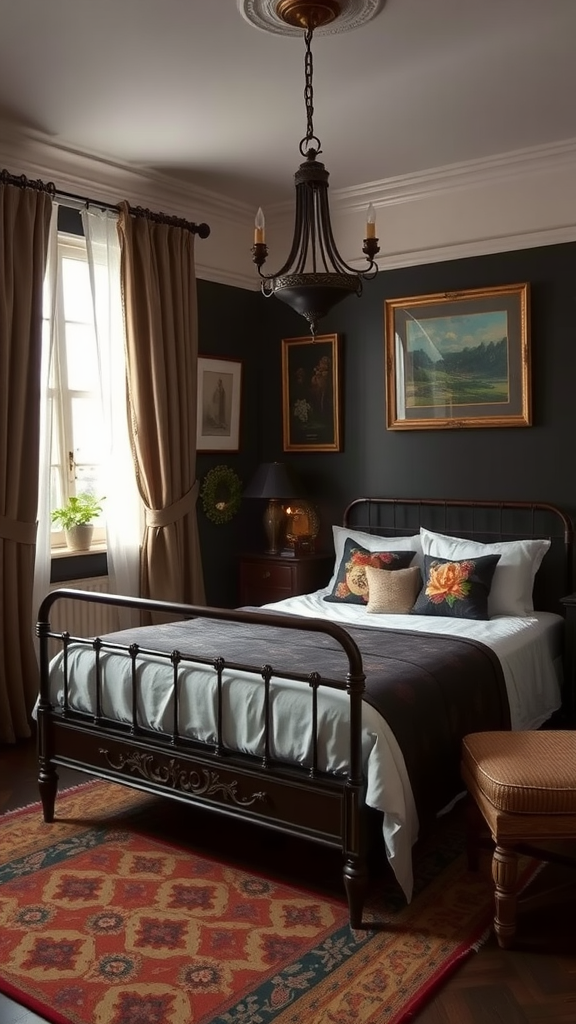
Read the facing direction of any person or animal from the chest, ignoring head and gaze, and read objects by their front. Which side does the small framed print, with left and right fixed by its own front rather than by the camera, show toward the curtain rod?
right

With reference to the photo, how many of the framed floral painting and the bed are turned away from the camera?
0

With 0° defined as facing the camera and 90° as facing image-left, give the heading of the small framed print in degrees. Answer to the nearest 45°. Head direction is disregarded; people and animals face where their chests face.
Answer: approximately 315°

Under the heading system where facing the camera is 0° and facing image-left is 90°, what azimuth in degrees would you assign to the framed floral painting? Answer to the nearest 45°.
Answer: approximately 45°

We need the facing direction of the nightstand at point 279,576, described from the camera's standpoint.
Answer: facing the viewer and to the left of the viewer

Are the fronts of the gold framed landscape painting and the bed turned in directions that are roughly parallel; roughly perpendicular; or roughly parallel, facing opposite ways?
roughly parallel

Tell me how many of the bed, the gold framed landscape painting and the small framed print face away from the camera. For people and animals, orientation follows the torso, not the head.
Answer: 0

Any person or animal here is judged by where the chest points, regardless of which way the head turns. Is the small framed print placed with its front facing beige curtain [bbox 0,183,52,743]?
no

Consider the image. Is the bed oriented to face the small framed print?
no

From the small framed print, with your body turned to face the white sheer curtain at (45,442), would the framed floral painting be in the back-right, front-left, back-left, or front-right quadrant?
back-left

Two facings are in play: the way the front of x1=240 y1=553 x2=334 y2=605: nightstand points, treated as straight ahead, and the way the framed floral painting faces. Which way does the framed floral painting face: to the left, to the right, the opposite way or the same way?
the same way

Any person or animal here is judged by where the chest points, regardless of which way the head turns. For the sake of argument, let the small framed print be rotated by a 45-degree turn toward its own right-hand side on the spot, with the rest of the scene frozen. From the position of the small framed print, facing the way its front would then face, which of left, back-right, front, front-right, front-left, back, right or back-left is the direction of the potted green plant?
front-right

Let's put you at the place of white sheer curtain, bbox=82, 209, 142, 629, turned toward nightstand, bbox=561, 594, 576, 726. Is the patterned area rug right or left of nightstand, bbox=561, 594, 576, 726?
right

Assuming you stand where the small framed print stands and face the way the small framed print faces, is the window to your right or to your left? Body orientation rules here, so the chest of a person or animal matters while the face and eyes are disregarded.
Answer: on your right

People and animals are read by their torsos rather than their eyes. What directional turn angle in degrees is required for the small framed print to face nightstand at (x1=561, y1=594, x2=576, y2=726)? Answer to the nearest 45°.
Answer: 0° — it already faces it

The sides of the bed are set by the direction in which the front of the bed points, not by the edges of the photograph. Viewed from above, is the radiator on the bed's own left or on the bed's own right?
on the bed's own right

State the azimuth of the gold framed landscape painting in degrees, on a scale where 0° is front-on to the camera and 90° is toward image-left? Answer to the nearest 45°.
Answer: approximately 45°

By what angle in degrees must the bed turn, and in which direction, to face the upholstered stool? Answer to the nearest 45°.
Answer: approximately 90° to its left

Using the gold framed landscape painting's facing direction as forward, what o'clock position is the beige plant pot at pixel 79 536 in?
The beige plant pot is roughly at 1 o'clock from the gold framed landscape painting.

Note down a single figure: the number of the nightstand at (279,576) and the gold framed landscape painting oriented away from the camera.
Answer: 0

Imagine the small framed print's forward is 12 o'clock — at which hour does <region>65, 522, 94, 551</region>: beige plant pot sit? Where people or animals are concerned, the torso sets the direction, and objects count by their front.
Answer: The beige plant pot is roughly at 3 o'clock from the small framed print.
